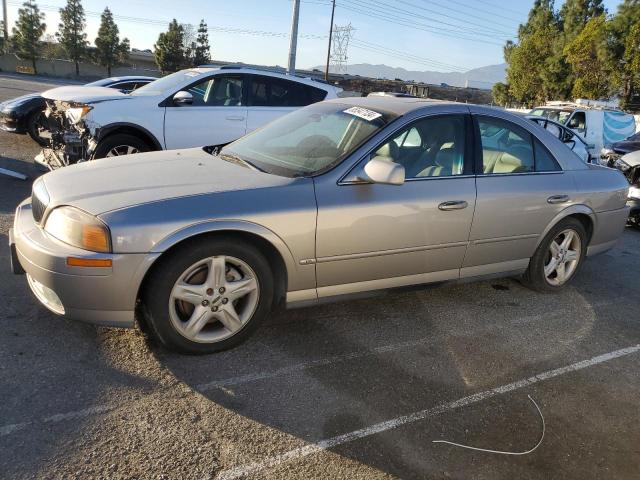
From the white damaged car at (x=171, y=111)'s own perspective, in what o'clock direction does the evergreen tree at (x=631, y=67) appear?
The evergreen tree is roughly at 5 o'clock from the white damaged car.

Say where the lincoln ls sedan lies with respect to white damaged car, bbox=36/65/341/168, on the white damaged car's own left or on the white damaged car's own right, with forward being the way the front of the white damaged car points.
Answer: on the white damaged car's own left

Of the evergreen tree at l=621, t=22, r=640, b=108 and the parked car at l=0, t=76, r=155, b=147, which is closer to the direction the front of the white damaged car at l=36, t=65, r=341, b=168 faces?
the parked car

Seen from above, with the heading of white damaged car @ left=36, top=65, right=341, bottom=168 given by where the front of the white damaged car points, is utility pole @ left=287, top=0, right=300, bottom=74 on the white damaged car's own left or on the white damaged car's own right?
on the white damaged car's own right

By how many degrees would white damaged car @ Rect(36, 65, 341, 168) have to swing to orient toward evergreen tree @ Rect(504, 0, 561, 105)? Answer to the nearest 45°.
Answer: approximately 135° to its right

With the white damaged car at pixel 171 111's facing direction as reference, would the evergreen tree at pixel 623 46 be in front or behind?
behind

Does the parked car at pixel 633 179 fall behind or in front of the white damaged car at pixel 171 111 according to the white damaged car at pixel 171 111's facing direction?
behind

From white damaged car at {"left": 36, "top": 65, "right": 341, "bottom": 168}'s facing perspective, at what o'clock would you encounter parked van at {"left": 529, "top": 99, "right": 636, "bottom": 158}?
The parked van is roughly at 5 o'clock from the white damaged car.

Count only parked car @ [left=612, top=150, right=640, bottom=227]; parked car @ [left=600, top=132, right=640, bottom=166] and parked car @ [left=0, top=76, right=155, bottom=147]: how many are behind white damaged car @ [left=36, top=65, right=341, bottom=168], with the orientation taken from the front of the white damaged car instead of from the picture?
2

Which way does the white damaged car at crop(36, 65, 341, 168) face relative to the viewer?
to the viewer's left

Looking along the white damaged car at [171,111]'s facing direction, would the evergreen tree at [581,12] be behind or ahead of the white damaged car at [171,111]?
behind

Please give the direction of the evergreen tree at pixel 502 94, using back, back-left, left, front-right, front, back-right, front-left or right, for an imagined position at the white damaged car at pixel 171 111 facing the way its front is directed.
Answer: back-right

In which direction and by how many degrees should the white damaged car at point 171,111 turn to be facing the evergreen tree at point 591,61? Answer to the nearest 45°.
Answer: approximately 135° to its right
